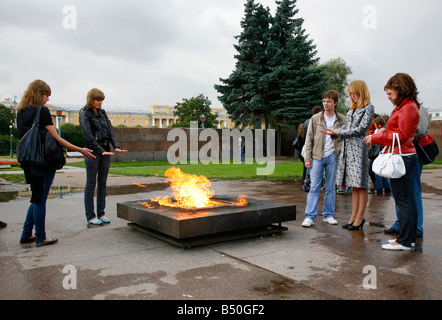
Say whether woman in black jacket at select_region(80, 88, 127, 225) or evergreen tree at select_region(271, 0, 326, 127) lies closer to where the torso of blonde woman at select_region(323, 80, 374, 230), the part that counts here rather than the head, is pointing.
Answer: the woman in black jacket

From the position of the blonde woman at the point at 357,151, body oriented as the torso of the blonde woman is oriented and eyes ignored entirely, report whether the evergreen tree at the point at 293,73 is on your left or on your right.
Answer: on your right

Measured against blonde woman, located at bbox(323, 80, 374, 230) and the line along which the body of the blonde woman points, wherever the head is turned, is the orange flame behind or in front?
in front

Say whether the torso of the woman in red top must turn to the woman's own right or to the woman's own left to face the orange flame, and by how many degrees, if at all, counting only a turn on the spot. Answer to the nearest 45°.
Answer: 0° — they already face it

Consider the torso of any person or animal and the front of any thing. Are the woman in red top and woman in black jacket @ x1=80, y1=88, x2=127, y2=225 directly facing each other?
yes

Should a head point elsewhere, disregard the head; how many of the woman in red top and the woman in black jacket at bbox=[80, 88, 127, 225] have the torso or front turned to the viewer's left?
1

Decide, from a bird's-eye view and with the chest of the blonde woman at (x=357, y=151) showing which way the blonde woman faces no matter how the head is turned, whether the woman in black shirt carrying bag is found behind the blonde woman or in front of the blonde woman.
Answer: in front

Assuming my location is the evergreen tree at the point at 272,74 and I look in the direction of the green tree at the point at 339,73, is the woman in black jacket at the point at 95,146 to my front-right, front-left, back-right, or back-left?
back-right

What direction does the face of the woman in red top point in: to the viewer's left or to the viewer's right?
to the viewer's left

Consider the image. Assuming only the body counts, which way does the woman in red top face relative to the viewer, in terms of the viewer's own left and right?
facing to the left of the viewer

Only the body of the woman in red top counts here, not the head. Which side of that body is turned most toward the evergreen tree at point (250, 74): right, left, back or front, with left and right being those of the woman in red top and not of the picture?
right

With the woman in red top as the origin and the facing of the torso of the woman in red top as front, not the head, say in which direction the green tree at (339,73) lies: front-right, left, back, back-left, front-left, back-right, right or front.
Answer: right

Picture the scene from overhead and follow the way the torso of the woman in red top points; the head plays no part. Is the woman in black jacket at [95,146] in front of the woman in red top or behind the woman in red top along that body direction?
in front

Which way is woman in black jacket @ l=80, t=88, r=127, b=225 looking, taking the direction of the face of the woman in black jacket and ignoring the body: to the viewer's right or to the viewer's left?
to the viewer's right

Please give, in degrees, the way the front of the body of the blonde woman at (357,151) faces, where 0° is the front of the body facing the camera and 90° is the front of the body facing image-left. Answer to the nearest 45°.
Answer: approximately 45°

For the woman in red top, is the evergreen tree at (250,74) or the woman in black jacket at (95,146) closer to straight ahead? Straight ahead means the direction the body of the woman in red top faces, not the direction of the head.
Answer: the woman in black jacket
